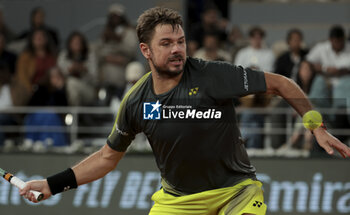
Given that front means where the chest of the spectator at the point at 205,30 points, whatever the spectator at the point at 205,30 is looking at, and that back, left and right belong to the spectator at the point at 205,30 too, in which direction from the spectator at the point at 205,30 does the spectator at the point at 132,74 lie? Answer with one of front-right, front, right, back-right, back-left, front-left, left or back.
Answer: front-right

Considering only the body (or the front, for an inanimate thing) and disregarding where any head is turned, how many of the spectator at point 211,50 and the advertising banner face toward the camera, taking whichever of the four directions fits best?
2

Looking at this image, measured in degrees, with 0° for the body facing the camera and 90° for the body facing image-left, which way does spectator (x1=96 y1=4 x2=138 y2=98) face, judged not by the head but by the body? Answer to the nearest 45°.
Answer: approximately 0°

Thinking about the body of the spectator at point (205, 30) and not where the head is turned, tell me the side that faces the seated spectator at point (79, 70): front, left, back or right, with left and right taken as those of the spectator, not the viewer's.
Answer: right

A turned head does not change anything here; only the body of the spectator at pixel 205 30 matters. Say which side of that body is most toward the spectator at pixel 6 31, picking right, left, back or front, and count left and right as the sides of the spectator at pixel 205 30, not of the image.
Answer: right

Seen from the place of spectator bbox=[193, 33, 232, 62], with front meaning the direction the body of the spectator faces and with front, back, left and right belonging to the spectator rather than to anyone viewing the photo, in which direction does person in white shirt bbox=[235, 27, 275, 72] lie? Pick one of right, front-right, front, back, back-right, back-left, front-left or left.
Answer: left

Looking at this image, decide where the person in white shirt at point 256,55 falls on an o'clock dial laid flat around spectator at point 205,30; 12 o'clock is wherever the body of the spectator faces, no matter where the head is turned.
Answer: The person in white shirt is roughly at 10 o'clock from the spectator.

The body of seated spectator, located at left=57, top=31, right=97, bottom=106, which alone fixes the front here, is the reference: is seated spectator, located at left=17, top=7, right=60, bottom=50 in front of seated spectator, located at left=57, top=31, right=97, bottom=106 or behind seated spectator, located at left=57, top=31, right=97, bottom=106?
behind
